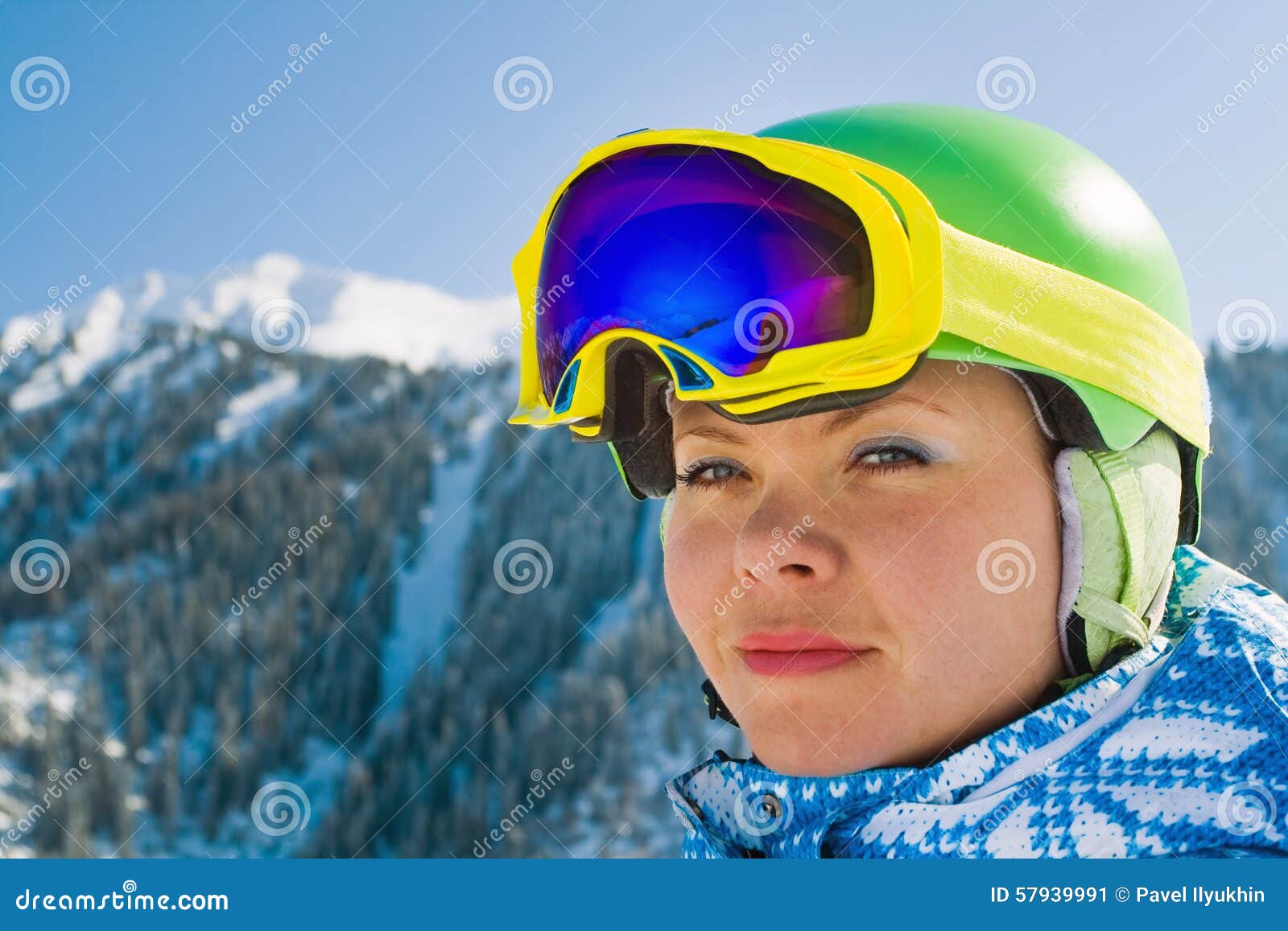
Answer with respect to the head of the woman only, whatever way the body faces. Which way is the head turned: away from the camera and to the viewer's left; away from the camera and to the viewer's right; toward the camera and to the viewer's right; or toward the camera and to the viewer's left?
toward the camera and to the viewer's left
